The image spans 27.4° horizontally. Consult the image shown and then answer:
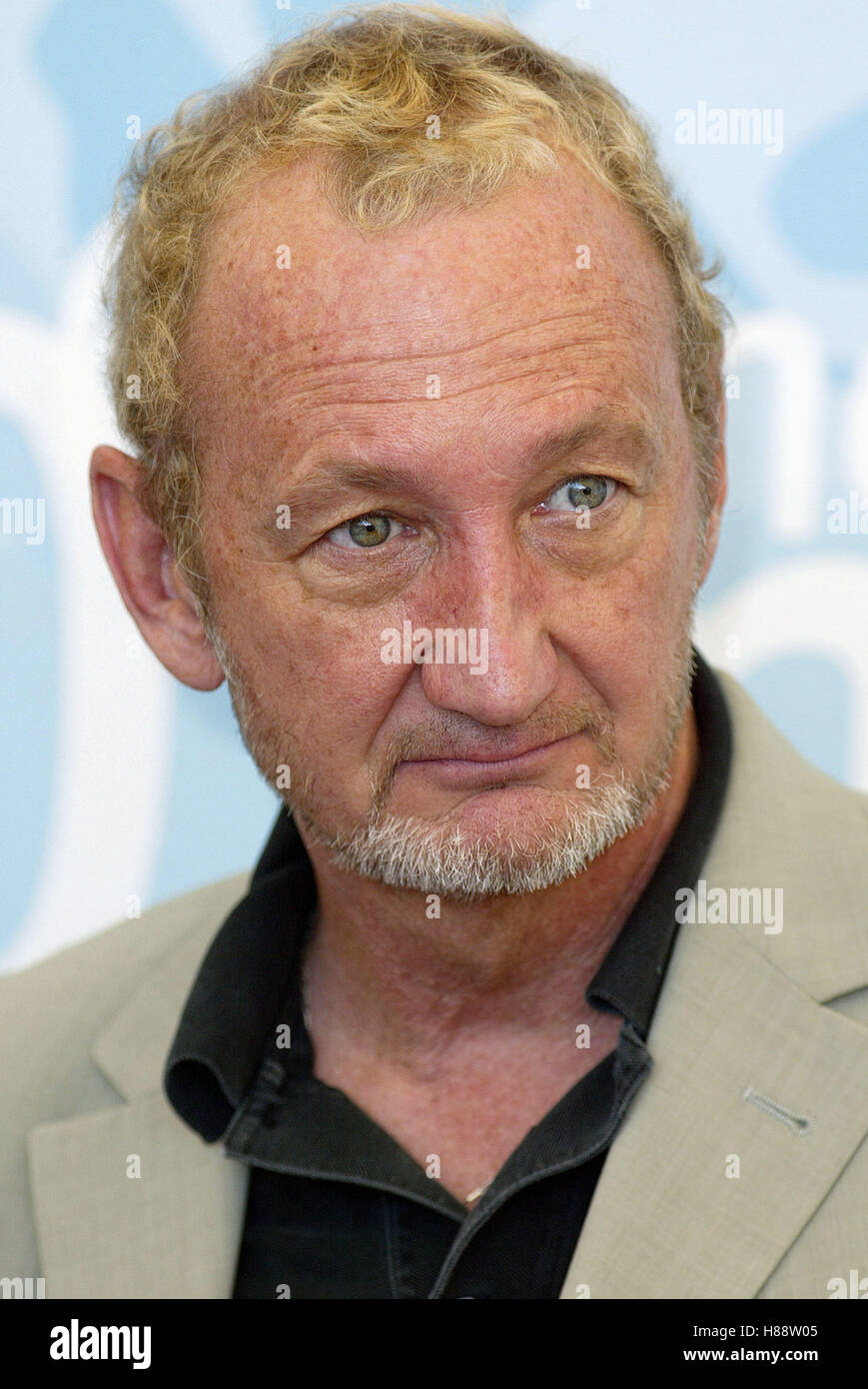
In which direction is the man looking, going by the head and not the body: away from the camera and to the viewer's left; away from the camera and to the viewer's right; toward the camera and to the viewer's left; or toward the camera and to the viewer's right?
toward the camera and to the viewer's right

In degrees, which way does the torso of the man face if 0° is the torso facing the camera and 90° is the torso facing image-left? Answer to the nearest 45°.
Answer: approximately 0°
